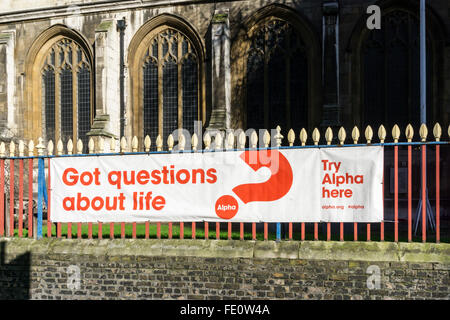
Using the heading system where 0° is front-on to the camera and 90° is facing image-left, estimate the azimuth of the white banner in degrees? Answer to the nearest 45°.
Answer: approximately 0°
